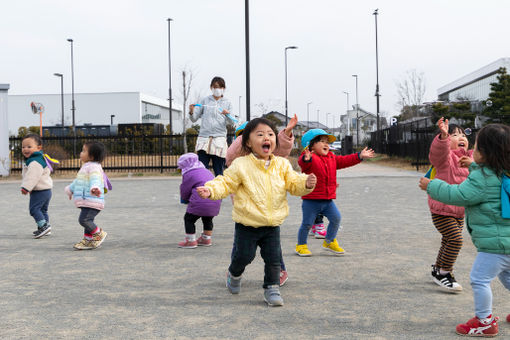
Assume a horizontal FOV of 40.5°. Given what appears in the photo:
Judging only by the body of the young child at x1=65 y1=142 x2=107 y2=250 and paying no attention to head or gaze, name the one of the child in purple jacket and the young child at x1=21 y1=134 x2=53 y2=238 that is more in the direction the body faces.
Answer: the young child

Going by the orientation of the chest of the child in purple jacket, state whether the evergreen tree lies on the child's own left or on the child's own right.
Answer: on the child's own right

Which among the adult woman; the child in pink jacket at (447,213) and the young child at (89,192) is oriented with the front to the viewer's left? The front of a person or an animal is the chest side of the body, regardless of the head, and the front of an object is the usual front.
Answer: the young child

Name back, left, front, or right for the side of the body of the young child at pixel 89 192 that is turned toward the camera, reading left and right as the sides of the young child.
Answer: left

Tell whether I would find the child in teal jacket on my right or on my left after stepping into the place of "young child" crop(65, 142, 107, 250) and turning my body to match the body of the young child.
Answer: on my left

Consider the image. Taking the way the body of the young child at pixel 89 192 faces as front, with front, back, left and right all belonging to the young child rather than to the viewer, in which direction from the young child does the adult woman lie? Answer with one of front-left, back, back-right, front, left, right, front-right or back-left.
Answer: back-right

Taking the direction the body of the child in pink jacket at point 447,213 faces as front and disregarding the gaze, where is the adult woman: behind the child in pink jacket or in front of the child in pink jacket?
behind

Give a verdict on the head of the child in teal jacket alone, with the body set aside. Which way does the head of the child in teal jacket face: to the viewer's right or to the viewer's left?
to the viewer's left

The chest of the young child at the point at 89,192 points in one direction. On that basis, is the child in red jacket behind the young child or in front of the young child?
behind

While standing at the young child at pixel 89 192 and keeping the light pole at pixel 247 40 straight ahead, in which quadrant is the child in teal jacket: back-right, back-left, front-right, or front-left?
back-right

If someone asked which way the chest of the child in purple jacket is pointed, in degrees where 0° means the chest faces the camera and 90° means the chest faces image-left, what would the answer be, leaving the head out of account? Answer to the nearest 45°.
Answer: approximately 90°

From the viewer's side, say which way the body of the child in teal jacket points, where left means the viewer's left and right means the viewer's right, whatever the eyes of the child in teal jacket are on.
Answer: facing to the left of the viewer

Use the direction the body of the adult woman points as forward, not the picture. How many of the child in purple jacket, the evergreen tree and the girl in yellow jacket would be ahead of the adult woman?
2

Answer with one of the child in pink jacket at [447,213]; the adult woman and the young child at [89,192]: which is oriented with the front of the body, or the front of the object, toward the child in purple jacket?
the adult woman
